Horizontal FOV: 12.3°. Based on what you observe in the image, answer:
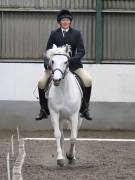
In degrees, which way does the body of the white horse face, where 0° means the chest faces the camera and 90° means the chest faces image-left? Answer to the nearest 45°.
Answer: approximately 0°

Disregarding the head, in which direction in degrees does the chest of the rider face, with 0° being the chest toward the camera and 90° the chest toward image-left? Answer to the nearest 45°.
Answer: approximately 0°
